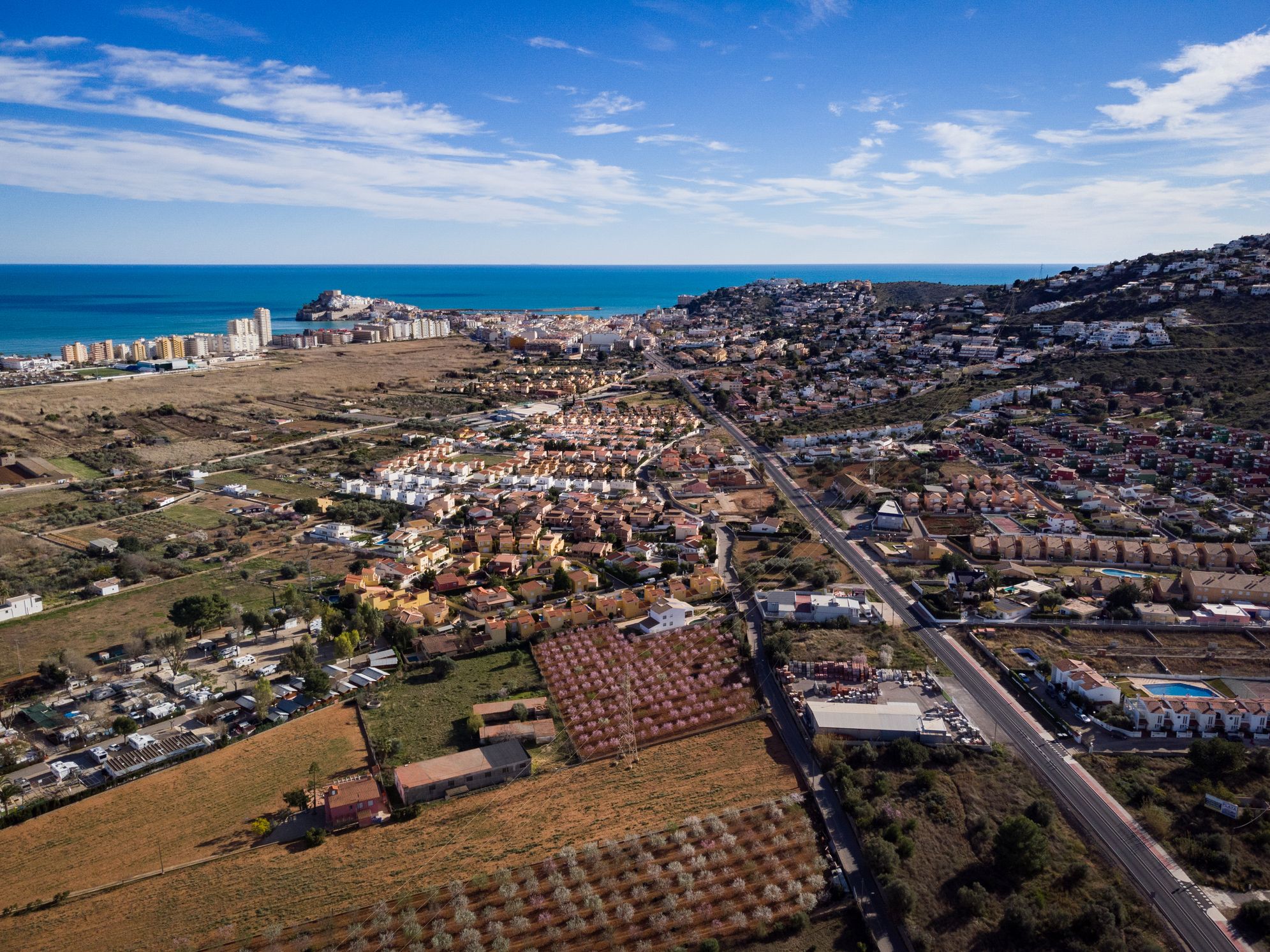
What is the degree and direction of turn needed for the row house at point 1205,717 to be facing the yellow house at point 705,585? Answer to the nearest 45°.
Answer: approximately 90° to its right

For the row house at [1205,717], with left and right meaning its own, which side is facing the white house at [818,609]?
right

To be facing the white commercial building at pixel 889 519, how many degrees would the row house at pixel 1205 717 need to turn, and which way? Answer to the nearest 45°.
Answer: approximately 135° to its right

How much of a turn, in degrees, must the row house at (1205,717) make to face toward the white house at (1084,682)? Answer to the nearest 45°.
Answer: approximately 90° to its right

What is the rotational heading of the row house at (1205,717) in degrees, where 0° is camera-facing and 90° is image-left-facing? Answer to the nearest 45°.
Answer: approximately 0°

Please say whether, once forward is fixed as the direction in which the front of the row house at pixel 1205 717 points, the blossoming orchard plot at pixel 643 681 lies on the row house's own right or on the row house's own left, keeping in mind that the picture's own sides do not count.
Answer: on the row house's own right

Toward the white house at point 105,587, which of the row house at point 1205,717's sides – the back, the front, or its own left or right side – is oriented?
right

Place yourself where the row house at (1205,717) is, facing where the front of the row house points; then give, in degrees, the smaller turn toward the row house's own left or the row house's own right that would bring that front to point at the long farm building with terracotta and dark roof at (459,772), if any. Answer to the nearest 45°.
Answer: approximately 45° to the row house's own right

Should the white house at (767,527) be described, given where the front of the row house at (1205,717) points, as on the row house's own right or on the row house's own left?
on the row house's own right

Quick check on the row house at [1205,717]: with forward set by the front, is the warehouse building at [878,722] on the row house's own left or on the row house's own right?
on the row house's own right

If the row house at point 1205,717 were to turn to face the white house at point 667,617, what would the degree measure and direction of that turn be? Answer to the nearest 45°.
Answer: approximately 90° to its right

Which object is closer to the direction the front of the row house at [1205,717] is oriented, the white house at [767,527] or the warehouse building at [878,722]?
the warehouse building

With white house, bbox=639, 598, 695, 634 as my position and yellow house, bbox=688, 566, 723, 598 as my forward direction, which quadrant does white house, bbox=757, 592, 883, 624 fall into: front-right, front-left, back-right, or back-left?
front-right
